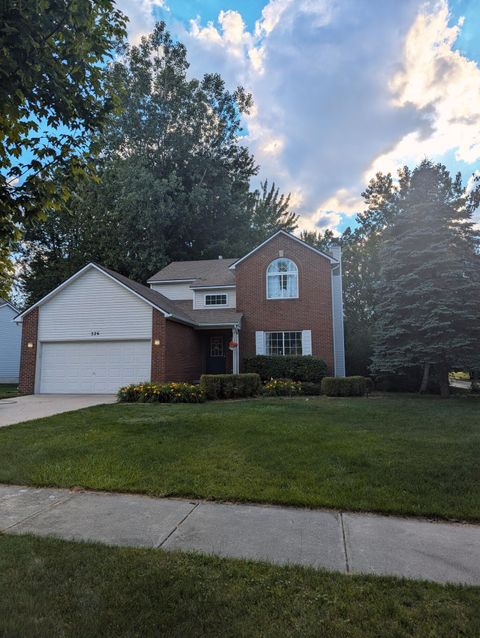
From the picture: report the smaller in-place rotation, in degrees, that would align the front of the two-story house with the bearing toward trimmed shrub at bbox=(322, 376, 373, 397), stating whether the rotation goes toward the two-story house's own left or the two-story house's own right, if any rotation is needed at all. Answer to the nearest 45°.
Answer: approximately 45° to the two-story house's own left

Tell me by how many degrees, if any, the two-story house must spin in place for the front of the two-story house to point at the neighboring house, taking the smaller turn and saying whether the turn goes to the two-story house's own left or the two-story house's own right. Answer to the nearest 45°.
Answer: approximately 135° to the two-story house's own right

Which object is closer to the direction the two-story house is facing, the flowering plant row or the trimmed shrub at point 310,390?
the flowering plant row

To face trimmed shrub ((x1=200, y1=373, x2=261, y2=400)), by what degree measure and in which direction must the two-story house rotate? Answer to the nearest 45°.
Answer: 0° — it already faces it

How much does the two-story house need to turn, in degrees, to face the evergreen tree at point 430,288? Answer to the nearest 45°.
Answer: approximately 45° to its left

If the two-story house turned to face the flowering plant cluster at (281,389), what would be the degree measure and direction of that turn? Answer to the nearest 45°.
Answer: approximately 45° to its left

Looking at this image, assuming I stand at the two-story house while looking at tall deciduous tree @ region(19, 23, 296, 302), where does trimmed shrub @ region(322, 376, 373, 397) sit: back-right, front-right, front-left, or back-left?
back-right

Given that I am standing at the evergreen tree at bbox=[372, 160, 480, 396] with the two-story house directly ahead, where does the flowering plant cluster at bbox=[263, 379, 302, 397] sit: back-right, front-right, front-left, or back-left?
front-left

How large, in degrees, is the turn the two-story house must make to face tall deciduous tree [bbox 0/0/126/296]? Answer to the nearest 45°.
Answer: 0° — it already faces it

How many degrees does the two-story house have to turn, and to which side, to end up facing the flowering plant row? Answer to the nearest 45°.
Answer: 0° — it already faces it

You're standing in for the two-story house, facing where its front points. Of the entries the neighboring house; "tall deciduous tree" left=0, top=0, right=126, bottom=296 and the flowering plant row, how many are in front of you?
2

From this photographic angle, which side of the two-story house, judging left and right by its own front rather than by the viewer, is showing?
front

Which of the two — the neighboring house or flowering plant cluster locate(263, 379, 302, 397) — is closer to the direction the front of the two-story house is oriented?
the flowering plant cluster

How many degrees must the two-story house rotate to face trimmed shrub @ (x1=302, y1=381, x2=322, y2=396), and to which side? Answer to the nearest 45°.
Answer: approximately 45° to its left
